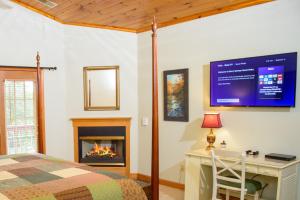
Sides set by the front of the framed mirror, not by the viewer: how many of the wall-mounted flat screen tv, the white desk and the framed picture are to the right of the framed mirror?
0

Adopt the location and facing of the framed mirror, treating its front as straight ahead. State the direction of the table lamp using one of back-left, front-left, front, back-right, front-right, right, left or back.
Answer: front-left

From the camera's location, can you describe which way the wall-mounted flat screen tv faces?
facing the viewer and to the left of the viewer

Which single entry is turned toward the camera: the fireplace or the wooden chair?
the fireplace

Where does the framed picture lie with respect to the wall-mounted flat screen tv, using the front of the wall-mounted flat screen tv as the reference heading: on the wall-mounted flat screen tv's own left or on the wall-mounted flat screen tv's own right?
on the wall-mounted flat screen tv's own right

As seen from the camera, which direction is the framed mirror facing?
toward the camera

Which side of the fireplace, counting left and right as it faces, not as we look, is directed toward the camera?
front

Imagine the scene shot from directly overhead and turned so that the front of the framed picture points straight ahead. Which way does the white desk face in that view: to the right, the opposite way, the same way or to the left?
the same way

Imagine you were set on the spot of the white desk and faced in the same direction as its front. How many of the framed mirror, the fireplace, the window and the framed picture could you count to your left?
0

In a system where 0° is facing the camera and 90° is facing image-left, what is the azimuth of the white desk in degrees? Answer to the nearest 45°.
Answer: approximately 45°

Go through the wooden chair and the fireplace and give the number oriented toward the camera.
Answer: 1

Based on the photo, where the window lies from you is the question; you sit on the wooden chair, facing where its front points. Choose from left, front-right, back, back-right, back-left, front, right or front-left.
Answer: back-left

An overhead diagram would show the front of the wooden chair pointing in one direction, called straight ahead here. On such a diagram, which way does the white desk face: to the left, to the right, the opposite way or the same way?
the opposite way

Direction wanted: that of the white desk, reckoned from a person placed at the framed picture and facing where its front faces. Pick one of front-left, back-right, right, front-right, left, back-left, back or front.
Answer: left

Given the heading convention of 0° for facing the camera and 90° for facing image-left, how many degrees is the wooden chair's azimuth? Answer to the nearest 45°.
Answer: approximately 225°

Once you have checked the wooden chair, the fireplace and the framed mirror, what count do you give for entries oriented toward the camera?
2

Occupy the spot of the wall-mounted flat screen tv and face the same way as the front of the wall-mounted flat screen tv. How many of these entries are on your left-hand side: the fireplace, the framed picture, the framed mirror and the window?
0

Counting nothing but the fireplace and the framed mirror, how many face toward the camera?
2

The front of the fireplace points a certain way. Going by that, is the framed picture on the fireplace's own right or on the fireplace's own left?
on the fireplace's own left

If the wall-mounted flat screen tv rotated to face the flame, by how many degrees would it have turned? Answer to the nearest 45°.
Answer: approximately 45° to its right
